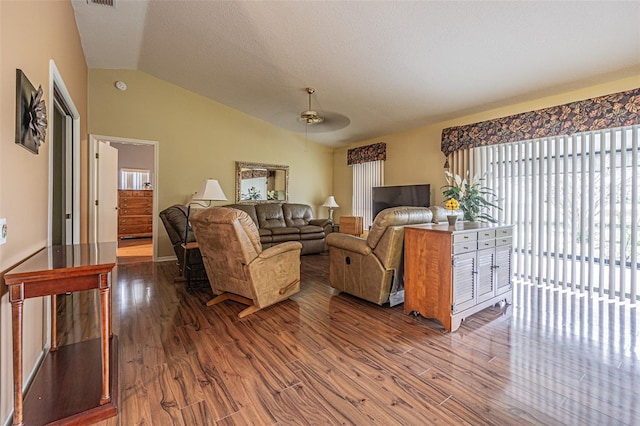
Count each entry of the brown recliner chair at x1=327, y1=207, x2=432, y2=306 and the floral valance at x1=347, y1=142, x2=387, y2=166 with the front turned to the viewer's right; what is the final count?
0

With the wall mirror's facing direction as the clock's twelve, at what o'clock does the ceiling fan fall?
The ceiling fan is roughly at 12 o'clock from the wall mirror.

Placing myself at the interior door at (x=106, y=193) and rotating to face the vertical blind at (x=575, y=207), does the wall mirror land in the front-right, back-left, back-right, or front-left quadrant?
front-left

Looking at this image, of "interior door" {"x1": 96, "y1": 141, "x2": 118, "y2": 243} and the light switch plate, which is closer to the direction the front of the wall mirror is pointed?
the light switch plate

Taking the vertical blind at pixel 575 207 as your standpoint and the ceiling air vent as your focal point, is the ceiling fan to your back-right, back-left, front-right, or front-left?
front-right

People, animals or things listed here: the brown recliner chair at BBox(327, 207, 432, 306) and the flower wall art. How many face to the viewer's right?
1

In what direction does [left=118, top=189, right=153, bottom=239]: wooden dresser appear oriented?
toward the camera

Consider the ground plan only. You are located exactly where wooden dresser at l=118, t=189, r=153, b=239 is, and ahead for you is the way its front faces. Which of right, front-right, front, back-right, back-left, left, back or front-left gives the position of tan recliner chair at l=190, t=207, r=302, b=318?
front

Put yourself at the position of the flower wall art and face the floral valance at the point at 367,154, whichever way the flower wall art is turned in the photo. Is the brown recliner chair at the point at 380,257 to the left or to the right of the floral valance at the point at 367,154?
right

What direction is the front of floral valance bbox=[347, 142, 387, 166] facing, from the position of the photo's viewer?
facing the viewer and to the left of the viewer

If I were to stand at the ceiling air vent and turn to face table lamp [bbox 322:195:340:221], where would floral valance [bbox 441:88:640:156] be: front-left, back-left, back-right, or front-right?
front-right

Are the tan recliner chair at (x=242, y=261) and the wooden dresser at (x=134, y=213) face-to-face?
no

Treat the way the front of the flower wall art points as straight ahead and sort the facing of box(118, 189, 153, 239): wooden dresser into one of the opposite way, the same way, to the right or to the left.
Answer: to the right

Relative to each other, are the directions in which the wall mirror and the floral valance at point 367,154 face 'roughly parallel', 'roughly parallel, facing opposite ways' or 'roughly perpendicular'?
roughly perpendicular

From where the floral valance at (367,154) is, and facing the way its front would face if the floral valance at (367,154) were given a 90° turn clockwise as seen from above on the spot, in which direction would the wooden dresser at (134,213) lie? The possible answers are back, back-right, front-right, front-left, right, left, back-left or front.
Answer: front-left

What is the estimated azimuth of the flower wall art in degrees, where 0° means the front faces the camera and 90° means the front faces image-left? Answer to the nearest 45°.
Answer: approximately 270°

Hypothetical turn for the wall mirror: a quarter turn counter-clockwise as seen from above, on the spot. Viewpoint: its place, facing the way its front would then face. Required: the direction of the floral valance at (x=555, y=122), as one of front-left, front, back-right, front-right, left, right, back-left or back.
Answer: right
